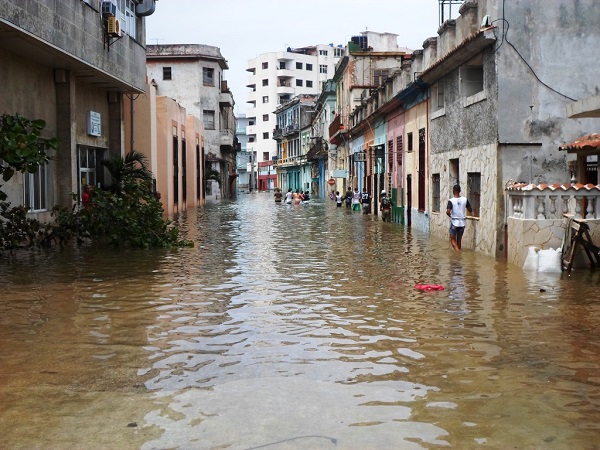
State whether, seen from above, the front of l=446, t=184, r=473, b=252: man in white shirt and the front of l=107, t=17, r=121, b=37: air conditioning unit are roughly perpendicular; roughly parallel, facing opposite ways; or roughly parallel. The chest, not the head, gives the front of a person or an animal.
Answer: roughly perpendicular

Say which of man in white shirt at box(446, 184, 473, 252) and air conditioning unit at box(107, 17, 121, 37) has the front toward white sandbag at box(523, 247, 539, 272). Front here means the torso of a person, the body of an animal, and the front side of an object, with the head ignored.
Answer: the air conditioning unit

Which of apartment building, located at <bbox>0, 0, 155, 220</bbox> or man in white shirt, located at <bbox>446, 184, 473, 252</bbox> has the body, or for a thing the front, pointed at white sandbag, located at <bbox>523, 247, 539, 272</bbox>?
the apartment building

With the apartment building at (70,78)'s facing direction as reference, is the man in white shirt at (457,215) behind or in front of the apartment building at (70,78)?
in front

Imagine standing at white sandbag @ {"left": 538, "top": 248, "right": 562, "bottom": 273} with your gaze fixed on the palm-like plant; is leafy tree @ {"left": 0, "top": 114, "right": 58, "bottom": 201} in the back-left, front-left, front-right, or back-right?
front-left

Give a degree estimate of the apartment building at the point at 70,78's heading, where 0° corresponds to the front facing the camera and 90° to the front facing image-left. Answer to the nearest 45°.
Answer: approximately 315°

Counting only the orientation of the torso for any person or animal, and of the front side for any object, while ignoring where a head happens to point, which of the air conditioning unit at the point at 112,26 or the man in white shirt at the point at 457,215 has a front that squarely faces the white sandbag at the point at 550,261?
the air conditioning unit

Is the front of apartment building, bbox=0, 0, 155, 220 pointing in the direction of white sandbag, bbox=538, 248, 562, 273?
yes

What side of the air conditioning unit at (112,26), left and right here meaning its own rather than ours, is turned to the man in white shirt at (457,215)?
front

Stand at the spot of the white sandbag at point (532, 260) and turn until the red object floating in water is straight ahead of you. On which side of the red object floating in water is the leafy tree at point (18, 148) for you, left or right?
right
